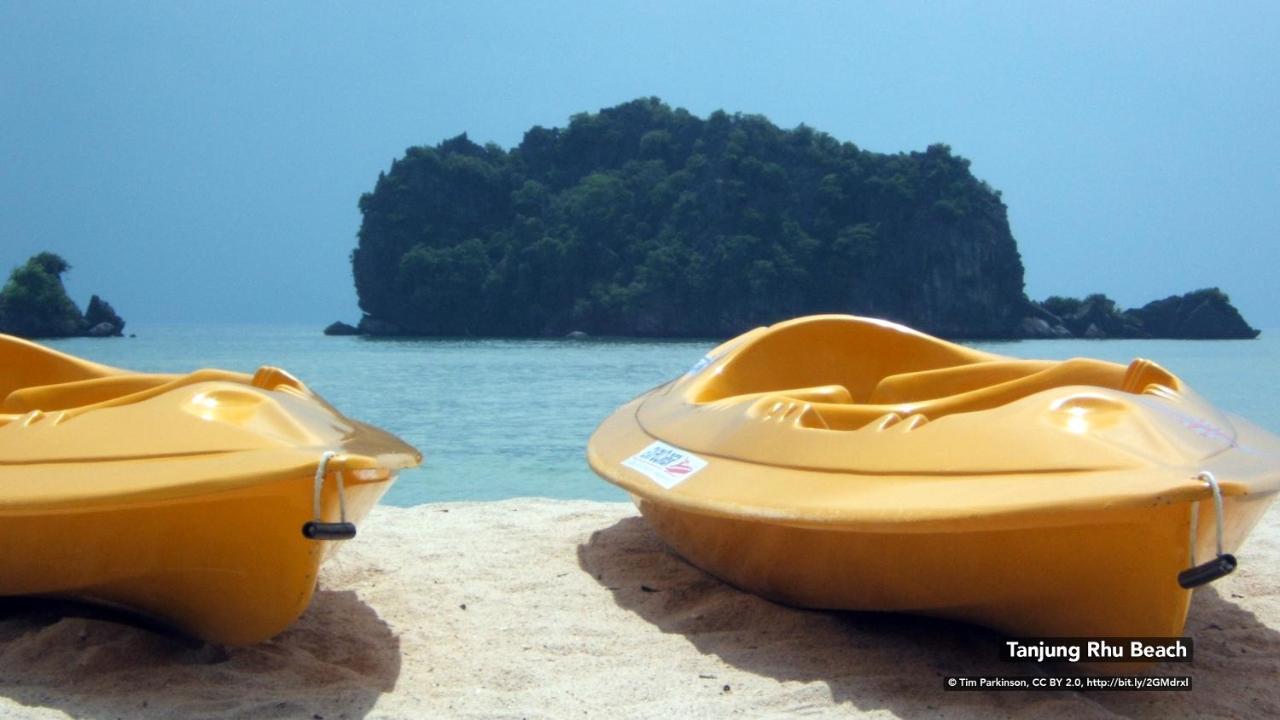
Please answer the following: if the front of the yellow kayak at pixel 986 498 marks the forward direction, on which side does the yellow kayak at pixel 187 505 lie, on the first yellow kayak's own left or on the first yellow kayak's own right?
on the first yellow kayak's own right

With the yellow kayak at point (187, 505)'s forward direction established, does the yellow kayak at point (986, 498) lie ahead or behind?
ahead

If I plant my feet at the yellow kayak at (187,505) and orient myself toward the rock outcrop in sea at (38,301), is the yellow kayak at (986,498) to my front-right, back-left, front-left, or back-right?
back-right

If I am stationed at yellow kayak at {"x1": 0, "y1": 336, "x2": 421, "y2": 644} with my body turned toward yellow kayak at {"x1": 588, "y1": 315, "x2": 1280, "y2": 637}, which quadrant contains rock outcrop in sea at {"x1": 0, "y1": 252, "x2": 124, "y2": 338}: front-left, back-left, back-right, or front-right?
back-left

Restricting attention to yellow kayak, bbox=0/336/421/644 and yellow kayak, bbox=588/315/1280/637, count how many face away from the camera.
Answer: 0

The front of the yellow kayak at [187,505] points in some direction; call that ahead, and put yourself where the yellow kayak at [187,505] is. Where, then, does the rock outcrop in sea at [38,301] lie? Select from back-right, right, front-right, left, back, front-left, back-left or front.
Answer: back-left

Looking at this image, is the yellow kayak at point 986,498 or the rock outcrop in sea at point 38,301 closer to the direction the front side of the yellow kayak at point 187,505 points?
the yellow kayak

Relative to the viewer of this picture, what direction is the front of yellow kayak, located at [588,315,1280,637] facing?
facing the viewer and to the right of the viewer
